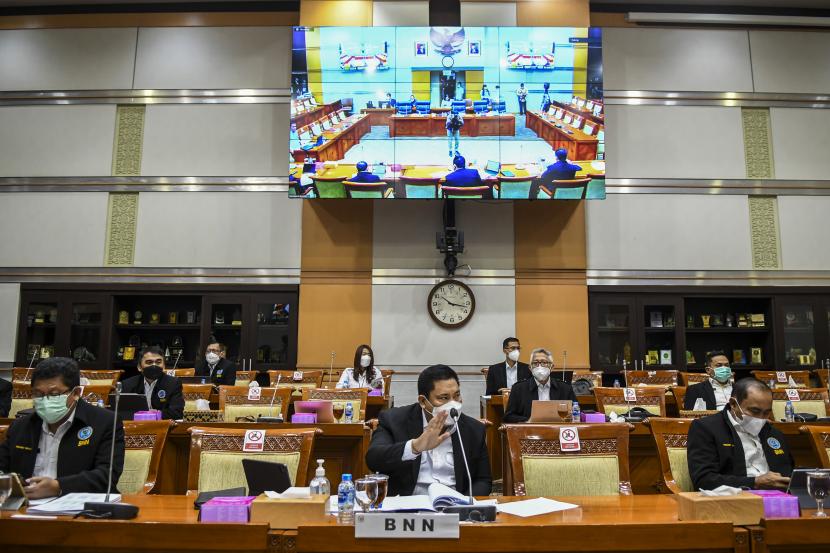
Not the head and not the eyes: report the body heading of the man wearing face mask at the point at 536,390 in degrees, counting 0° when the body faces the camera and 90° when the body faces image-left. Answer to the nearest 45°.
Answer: approximately 0°

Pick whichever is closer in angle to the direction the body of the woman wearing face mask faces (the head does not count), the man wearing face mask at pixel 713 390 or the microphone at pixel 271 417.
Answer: the microphone

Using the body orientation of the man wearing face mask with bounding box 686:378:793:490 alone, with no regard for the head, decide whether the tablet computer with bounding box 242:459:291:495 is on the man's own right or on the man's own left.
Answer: on the man's own right

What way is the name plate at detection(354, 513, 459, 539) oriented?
toward the camera

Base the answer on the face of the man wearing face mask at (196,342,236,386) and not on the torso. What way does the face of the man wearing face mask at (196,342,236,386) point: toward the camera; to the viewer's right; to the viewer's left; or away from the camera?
toward the camera

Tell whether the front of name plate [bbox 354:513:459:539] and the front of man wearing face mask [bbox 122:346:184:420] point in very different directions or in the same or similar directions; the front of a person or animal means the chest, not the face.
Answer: same or similar directions

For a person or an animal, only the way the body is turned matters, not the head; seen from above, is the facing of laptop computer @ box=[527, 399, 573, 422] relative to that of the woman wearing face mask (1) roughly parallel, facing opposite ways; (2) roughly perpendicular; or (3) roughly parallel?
roughly parallel, facing opposite ways

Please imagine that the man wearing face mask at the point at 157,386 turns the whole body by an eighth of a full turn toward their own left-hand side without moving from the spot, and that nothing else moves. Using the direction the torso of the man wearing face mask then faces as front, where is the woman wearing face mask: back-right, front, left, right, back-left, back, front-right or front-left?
left

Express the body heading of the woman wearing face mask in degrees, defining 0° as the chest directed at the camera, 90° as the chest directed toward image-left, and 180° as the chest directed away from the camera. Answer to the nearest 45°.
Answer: approximately 0°

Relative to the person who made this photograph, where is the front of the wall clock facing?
facing the viewer

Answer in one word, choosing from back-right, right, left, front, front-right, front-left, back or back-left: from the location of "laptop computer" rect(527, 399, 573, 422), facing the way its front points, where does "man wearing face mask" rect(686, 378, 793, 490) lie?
back-right

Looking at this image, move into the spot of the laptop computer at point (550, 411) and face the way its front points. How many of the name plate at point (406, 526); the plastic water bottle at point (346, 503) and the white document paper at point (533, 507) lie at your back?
3

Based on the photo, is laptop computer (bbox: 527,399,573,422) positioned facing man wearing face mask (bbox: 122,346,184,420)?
no

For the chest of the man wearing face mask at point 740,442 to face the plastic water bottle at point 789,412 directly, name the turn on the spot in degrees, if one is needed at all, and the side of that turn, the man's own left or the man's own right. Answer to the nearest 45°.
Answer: approximately 135° to the man's own left

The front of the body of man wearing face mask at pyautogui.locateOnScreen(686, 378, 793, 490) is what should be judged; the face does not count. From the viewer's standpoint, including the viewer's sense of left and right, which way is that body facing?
facing the viewer and to the right of the viewer

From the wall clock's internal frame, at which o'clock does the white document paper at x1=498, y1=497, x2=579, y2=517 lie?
The white document paper is roughly at 12 o'clock from the wall clock.

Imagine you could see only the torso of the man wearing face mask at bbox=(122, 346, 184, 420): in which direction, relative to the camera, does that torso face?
toward the camera

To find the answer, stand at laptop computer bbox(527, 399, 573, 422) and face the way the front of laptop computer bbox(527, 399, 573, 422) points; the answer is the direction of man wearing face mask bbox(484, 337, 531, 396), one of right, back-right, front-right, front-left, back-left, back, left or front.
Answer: front
